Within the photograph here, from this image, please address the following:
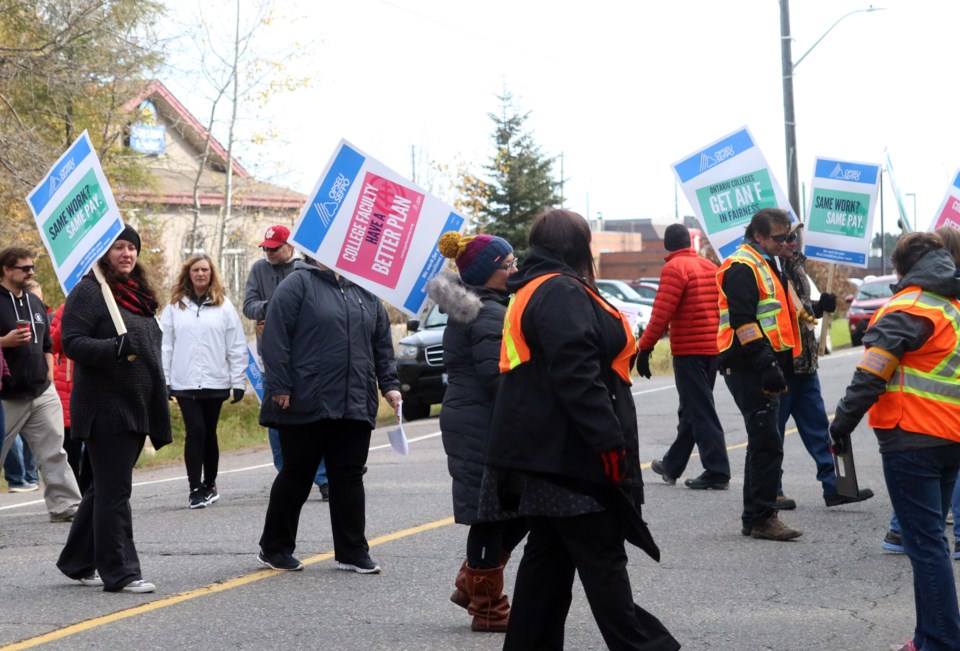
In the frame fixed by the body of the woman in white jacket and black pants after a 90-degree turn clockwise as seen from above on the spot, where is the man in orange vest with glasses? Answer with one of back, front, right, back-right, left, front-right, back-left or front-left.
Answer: back-left

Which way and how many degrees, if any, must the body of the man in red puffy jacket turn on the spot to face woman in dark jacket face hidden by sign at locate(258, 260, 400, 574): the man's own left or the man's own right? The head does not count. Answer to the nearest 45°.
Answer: approximately 90° to the man's own left

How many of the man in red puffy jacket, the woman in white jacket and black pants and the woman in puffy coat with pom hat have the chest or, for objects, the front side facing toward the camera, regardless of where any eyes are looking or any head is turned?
1

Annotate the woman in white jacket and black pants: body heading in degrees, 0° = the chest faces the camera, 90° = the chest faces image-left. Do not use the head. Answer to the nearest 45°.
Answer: approximately 0°

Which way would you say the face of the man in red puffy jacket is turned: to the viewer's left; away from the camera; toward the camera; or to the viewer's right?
away from the camera

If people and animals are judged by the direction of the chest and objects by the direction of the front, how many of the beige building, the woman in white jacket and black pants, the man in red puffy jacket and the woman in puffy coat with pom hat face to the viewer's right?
1

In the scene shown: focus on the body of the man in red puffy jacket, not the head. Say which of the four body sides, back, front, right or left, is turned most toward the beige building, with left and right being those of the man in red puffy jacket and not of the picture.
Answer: front

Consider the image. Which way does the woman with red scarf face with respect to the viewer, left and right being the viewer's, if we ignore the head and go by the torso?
facing the viewer and to the right of the viewer

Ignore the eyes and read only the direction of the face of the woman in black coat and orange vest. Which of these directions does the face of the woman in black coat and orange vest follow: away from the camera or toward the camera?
away from the camera

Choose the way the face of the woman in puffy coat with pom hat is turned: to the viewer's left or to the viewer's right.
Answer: to the viewer's right

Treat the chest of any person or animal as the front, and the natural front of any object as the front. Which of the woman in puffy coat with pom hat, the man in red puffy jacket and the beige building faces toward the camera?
the beige building

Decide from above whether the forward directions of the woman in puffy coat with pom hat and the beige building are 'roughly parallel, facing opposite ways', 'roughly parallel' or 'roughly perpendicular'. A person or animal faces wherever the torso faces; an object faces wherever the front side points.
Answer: roughly perpendicular

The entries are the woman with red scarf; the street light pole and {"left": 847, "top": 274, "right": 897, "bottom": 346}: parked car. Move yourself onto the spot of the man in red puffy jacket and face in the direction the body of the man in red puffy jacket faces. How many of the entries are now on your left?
1
